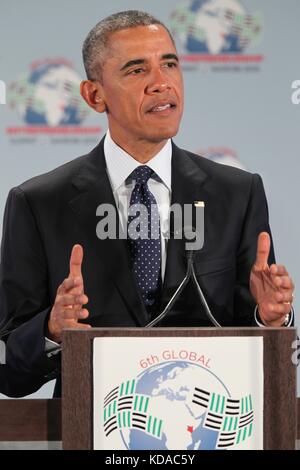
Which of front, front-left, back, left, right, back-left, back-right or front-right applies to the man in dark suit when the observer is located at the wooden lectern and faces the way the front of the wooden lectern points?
back

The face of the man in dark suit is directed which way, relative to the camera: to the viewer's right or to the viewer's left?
to the viewer's right

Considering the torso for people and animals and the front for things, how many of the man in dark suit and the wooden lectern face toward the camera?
2

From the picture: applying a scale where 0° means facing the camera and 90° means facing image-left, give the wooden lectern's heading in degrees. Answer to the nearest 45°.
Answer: approximately 0°

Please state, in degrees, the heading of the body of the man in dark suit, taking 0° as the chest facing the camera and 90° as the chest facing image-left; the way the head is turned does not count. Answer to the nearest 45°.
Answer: approximately 0°

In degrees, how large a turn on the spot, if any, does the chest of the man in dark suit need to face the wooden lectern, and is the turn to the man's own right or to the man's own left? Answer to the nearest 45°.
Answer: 0° — they already face it
